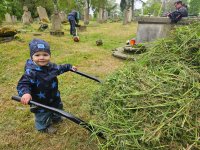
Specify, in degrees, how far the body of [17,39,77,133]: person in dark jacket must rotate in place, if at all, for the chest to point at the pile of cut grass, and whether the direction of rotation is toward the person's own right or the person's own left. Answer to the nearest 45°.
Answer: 0° — they already face it

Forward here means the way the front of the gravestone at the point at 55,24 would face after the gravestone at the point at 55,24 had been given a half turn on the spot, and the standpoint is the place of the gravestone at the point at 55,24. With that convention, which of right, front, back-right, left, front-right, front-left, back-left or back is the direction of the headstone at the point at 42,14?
front

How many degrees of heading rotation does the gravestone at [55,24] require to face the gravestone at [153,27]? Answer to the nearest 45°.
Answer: approximately 45° to its left

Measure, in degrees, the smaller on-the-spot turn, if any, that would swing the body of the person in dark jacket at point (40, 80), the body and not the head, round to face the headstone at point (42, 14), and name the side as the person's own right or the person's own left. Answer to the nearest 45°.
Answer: approximately 135° to the person's own left

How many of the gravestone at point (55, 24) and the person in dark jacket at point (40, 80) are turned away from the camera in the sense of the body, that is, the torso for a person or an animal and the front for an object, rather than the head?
0

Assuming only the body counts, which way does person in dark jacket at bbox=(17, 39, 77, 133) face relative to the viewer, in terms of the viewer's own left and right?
facing the viewer and to the right of the viewer

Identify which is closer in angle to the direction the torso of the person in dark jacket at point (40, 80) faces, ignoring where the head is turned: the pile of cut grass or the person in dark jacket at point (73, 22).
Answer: the pile of cut grass

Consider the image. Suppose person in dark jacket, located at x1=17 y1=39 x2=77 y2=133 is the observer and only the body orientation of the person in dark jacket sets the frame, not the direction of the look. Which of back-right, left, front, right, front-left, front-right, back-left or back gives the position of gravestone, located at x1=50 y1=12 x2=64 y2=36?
back-left

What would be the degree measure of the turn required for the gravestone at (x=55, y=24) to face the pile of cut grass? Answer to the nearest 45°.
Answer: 0° — it already faces it

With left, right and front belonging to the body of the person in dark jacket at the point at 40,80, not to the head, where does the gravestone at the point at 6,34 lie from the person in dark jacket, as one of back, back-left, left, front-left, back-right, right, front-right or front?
back-left

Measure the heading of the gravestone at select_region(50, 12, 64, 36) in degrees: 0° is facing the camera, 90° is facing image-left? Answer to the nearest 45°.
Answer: approximately 0°

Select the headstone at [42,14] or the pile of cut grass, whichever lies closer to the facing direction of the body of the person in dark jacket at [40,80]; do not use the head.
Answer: the pile of cut grass

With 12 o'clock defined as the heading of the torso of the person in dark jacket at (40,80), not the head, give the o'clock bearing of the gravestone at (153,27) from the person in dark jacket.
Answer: The gravestone is roughly at 9 o'clock from the person in dark jacket.
